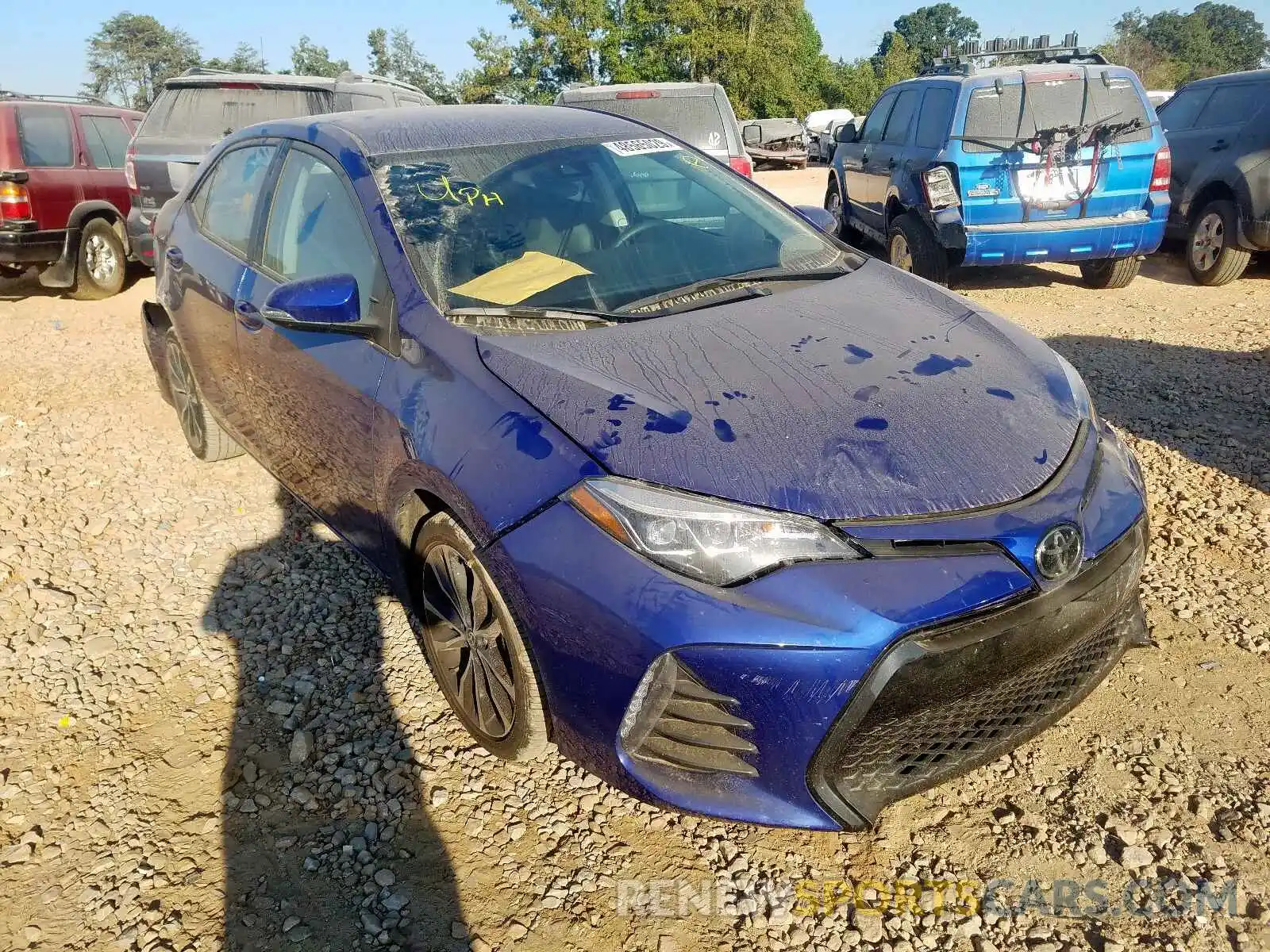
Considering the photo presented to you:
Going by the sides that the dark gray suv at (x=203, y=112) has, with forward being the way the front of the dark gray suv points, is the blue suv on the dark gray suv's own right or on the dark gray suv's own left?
on the dark gray suv's own right

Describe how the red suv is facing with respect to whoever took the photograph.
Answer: facing away from the viewer and to the right of the viewer

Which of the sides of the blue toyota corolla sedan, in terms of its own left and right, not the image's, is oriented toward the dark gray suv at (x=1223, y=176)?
left

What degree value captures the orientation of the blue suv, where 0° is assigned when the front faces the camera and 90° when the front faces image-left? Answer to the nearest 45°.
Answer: approximately 135°

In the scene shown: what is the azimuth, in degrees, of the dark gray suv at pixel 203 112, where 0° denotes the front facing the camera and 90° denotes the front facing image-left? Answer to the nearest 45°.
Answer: approximately 225°

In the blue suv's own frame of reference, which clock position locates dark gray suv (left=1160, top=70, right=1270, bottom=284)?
The dark gray suv is roughly at 3 o'clock from the blue suv.

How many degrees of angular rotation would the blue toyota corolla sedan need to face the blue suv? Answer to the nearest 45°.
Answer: approximately 90° to its left

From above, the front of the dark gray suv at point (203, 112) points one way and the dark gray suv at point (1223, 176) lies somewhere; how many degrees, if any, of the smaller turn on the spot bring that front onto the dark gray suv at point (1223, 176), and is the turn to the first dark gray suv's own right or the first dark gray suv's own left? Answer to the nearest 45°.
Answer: approximately 45° to the first dark gray suv's own right

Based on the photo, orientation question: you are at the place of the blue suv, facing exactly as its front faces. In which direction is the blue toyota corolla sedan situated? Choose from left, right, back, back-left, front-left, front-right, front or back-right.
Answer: back-left
